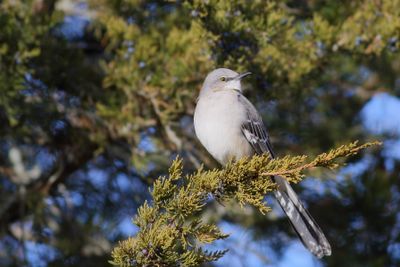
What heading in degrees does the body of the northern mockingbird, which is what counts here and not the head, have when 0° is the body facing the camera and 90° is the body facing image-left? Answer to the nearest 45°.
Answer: approximately 45°
